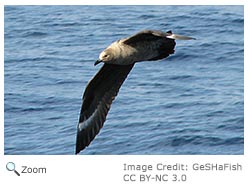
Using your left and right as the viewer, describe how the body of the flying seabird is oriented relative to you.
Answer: facing to the left of the viewer
